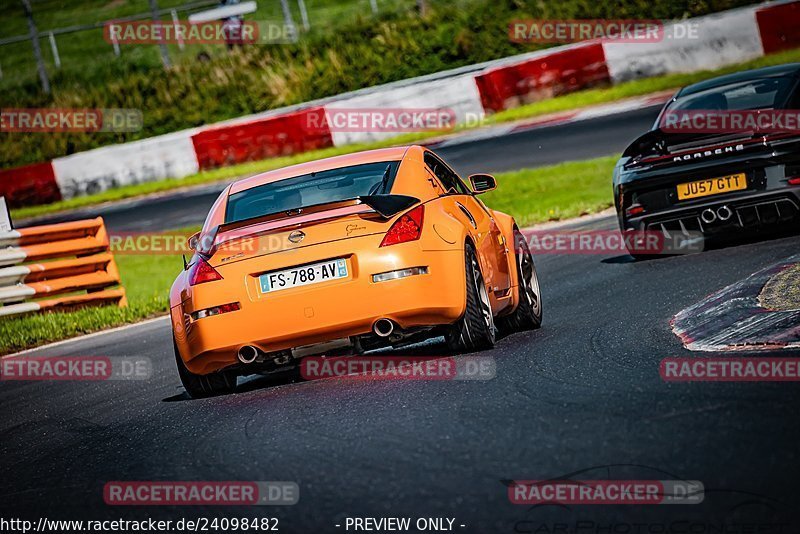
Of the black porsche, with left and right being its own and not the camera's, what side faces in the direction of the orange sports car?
back

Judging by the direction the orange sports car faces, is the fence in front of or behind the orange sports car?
in front

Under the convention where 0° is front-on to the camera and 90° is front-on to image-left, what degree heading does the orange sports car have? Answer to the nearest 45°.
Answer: approximately 180°

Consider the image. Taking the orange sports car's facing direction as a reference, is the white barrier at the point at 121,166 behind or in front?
in front

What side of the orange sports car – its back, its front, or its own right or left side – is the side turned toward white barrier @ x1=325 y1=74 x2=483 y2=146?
front

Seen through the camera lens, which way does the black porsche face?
facing away from the viewer and to the right of the viewer

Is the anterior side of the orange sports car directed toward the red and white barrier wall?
yes

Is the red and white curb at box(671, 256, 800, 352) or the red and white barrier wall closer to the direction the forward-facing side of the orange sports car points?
the red and white barrier wall

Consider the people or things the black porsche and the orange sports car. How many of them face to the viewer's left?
0

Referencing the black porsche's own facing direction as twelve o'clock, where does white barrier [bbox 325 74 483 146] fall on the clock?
The white barrier is roughly at 10 o'clock from the black porsche.

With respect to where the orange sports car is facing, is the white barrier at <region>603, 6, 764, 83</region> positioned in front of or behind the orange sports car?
in front

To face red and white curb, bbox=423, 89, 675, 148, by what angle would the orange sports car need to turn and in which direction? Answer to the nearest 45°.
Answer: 0° — it already faces it

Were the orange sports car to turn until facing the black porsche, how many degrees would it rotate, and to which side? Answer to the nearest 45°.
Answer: approximately 45° to its right

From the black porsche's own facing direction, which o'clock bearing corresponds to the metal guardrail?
The metal guardrail is roughly at 8 o'clock from the black porsche.
